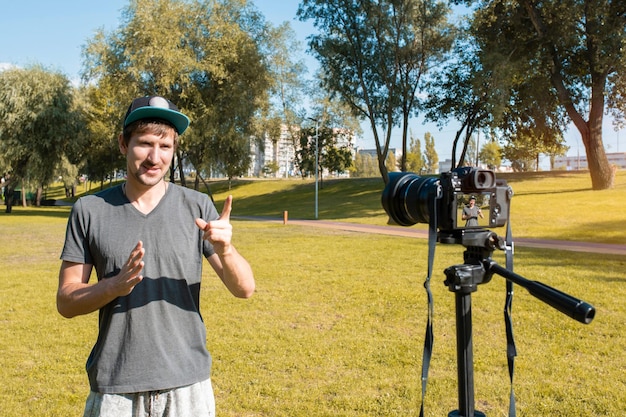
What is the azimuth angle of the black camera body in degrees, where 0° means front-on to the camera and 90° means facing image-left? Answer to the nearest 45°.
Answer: approximately 135°

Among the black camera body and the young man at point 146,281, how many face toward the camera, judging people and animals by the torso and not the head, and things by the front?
1

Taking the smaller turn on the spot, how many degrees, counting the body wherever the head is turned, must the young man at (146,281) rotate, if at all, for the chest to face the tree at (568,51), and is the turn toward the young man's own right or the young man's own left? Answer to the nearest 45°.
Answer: approximately 135° to the young man's own left

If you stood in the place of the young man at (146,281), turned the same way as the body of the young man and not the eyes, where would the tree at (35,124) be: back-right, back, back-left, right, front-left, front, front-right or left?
back

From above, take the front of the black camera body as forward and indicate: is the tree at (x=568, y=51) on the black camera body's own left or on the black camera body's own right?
on the black camera body's own right

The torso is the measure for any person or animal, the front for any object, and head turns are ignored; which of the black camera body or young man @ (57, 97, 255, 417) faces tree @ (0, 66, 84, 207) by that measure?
the black camera body

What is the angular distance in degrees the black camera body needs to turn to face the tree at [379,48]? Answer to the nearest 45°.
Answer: approximately 45° to its right

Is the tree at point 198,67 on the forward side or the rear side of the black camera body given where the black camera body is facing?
on the forward side

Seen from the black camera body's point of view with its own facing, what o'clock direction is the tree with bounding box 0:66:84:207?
The tree is roughly at 12 o'clock from the black camera body.

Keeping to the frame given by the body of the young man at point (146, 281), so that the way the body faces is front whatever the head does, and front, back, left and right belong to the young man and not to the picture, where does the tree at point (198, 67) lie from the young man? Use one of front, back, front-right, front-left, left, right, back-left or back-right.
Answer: back

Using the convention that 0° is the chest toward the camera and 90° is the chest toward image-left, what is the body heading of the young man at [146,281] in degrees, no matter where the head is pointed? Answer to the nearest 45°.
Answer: approximately 0°
